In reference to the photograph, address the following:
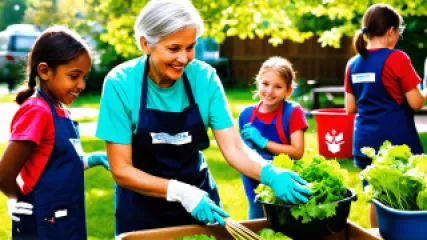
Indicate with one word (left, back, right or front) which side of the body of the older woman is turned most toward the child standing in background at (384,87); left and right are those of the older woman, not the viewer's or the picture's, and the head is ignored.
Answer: left

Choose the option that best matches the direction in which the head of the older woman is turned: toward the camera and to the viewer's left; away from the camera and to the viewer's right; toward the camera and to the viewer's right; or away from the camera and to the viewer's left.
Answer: toward the camera and to the viewer's right

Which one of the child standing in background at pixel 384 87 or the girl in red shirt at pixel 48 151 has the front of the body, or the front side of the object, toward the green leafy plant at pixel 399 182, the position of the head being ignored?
the girl in red shirt

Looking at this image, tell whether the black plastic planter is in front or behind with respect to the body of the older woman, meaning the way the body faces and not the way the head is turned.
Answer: in front

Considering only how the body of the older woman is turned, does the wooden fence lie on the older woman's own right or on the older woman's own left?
on the older woman's own left

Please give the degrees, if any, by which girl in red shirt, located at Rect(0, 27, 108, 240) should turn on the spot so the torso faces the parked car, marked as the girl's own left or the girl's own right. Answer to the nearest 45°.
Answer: approximately 135° to the girl's own left

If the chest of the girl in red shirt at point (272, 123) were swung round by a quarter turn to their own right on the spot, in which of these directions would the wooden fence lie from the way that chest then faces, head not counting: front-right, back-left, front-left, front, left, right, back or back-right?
front-right

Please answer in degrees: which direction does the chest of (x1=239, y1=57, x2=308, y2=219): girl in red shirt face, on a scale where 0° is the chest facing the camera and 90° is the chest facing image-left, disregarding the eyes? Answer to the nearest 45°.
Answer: approximately 45°

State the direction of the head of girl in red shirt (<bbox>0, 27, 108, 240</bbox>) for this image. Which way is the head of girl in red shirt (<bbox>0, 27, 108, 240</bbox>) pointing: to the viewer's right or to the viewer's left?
to the viewer's right
